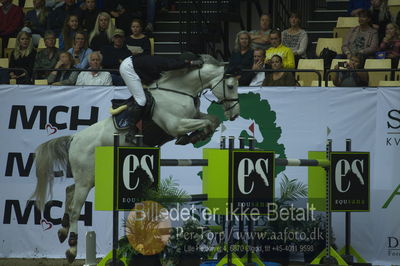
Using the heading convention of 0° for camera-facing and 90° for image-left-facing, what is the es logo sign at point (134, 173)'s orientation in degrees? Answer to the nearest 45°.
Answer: approximately 0°

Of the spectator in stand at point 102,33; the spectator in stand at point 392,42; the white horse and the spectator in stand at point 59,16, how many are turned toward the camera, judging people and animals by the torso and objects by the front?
3

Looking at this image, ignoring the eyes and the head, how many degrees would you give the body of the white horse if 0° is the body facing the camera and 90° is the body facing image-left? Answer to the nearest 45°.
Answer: approximately 270°

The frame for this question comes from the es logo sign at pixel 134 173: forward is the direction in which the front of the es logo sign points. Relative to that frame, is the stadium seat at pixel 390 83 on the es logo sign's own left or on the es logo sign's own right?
on the es logo sign's own left
